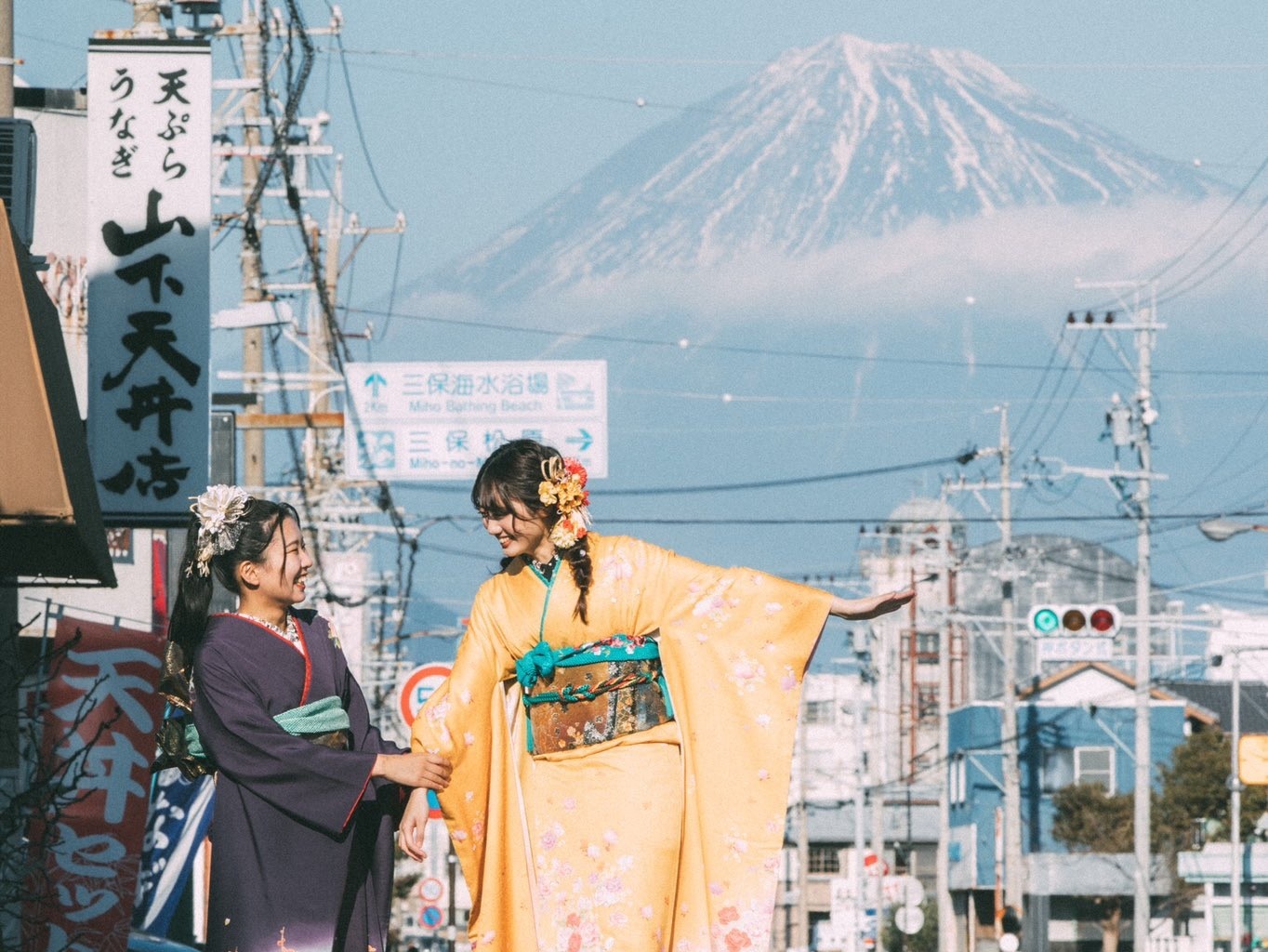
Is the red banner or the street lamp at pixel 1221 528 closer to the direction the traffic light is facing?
the red banner

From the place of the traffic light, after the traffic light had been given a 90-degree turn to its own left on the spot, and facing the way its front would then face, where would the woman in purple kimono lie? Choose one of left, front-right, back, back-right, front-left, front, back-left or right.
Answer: right

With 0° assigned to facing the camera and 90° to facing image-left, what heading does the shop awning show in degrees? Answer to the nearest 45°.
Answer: approximately 270°

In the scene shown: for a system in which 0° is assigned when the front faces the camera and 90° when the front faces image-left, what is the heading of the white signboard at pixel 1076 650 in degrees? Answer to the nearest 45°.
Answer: approximately 0°

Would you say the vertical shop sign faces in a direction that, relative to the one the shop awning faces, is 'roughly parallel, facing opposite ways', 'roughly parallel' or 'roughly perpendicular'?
roughly perpendicular

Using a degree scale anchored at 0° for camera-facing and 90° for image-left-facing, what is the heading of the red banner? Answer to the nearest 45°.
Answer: approximately 0°

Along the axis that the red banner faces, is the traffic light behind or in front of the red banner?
behind

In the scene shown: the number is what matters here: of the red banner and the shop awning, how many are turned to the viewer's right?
1
